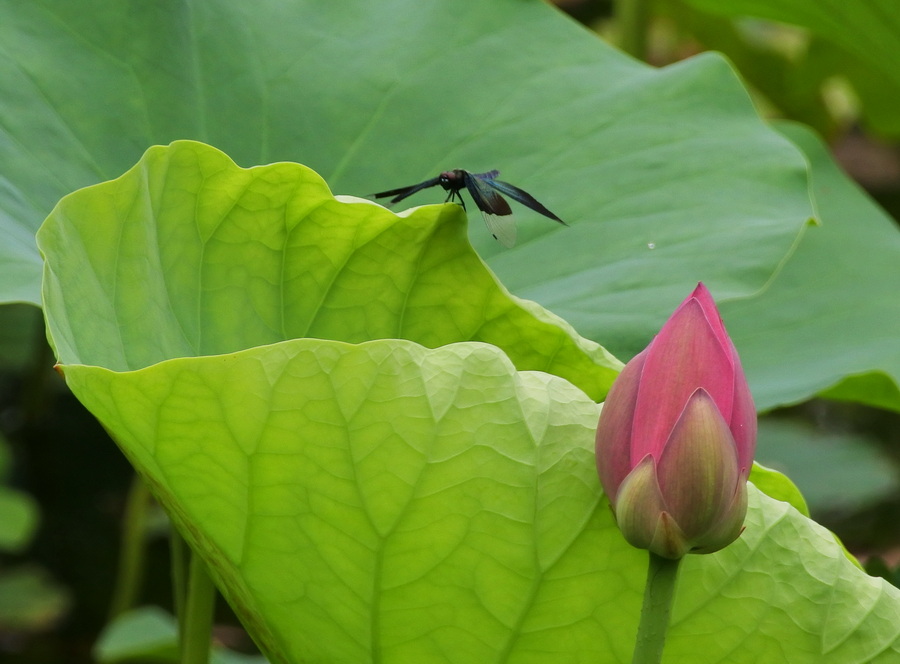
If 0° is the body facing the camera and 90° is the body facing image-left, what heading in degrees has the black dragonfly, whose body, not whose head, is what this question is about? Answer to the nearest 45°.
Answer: approximately 45°
